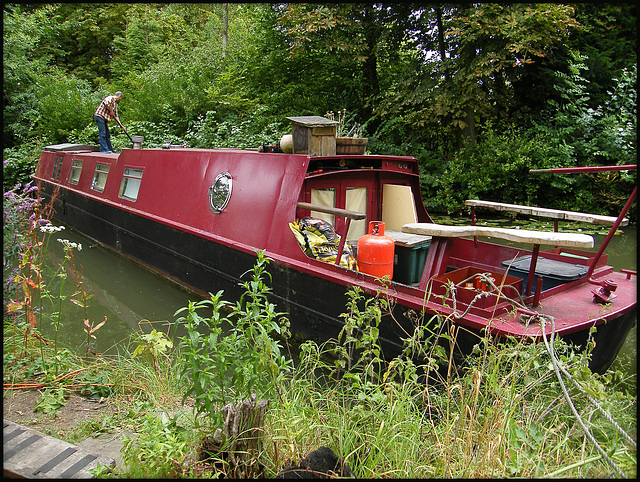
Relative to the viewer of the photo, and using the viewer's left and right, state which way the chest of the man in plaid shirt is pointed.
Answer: facing to the right of the viewer

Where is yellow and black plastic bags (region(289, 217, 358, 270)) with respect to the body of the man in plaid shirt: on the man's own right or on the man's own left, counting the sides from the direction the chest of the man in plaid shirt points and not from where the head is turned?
on the man's own right

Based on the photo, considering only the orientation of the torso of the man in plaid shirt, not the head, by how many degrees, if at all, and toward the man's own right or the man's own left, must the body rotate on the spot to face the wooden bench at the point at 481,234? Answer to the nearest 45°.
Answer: approximately 90° to the man's own right

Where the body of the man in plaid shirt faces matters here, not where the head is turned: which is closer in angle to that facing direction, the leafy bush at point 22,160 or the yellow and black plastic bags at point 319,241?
the yellow and black plastic bags
